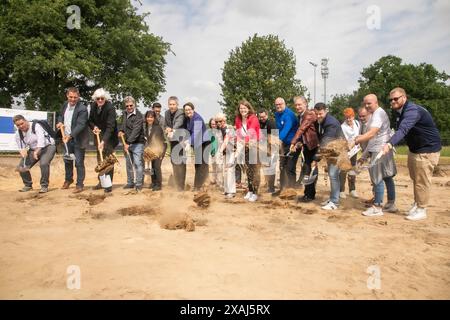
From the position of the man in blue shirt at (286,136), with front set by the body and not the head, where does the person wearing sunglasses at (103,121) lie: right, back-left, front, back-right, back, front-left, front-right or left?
front-right

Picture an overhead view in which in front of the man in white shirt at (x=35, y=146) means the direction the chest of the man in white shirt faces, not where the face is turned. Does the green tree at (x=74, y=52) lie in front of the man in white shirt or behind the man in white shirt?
behind

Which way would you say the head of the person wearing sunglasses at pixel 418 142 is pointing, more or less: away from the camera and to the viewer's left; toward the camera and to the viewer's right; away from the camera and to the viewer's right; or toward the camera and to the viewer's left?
toward the camera and to the viewer's left

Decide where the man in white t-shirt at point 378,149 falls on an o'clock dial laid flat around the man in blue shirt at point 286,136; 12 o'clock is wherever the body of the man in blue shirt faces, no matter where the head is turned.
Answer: The man in white t-shirt is roughly at 9 o'clock from the man in blue shirt.

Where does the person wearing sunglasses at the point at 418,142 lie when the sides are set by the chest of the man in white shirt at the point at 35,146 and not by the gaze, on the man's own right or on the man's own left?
on the man's own left

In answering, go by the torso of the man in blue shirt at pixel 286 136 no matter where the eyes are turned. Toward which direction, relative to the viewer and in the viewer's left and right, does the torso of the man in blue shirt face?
facing the viewer and to the left of the viewer

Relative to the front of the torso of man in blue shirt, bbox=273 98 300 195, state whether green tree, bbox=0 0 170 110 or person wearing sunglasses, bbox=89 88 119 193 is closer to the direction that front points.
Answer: the person wearing sunglasses

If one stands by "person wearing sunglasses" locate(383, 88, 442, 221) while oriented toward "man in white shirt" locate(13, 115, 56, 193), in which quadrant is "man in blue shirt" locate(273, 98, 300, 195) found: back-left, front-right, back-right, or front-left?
front-right

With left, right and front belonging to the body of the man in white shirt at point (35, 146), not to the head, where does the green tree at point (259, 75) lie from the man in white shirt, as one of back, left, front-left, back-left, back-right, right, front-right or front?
back

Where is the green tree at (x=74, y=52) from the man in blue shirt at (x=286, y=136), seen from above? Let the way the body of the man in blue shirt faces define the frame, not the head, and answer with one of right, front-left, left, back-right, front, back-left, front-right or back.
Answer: right

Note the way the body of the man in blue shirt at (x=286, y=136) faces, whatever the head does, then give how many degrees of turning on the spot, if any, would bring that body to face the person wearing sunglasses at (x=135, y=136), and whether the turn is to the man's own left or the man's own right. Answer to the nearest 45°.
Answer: approximately 45° to the man's own right

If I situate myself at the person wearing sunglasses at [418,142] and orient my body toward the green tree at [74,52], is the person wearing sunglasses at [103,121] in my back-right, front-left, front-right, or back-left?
front-left

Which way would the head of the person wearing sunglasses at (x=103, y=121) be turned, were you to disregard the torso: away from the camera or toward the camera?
toward the camera

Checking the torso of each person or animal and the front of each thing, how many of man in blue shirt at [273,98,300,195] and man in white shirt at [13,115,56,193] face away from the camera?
0
